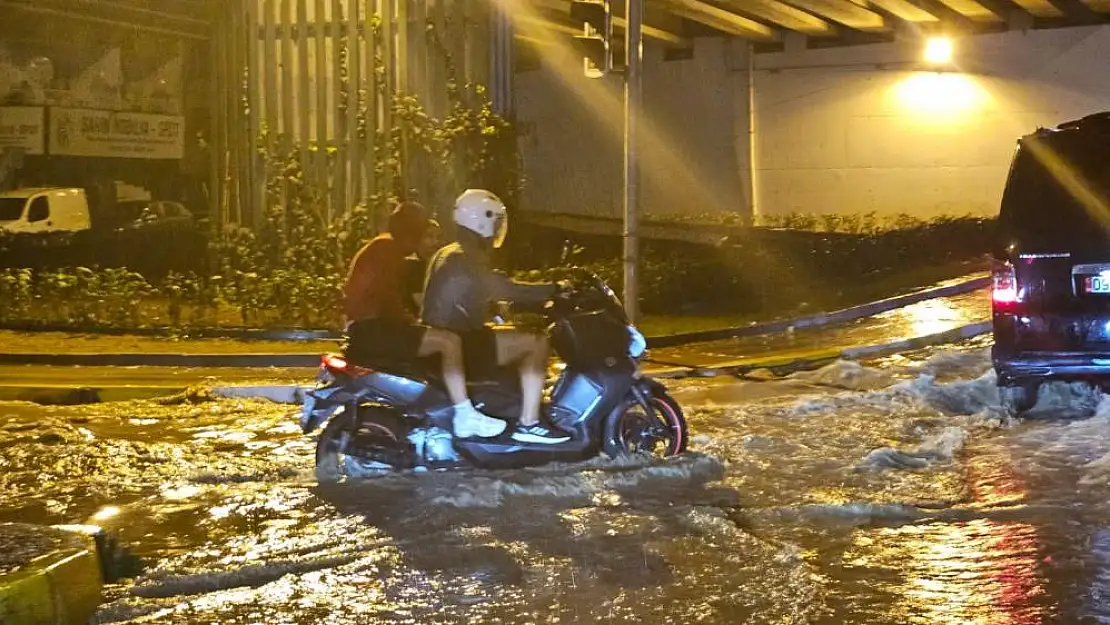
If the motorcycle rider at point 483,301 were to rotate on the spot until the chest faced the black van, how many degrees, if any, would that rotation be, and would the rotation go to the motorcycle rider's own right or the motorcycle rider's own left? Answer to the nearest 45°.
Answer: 0° — they already face it

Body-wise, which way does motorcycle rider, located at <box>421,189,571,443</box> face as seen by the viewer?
to the viewer's right

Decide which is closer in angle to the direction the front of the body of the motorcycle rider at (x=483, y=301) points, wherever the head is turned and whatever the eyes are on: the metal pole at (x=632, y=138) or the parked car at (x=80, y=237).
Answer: the metal pole

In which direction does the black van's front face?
away from the camera

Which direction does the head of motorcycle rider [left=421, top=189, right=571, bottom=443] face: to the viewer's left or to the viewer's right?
to the viewer's right

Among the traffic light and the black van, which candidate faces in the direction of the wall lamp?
the black van

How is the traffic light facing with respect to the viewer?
to the viewer's left

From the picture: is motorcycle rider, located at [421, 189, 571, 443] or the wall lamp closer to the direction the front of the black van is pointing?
the wall lamp

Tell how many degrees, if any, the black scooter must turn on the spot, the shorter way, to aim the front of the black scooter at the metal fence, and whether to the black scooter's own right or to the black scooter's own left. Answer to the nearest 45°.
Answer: approximately 90° to the black scooter's own left

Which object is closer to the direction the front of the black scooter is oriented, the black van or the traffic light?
the black van

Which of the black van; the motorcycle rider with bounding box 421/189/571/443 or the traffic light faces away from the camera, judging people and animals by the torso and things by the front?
the black van

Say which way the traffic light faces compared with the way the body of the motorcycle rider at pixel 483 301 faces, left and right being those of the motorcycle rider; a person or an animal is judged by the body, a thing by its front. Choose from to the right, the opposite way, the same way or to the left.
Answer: the opposite way

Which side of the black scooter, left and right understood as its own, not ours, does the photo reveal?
right

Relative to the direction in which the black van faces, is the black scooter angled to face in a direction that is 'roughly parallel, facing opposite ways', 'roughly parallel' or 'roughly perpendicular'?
roughly perpendicular

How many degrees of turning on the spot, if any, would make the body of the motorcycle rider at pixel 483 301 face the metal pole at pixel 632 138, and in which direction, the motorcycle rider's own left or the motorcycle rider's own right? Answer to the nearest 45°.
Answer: approximately 90° to the motorcycle rider's own left
